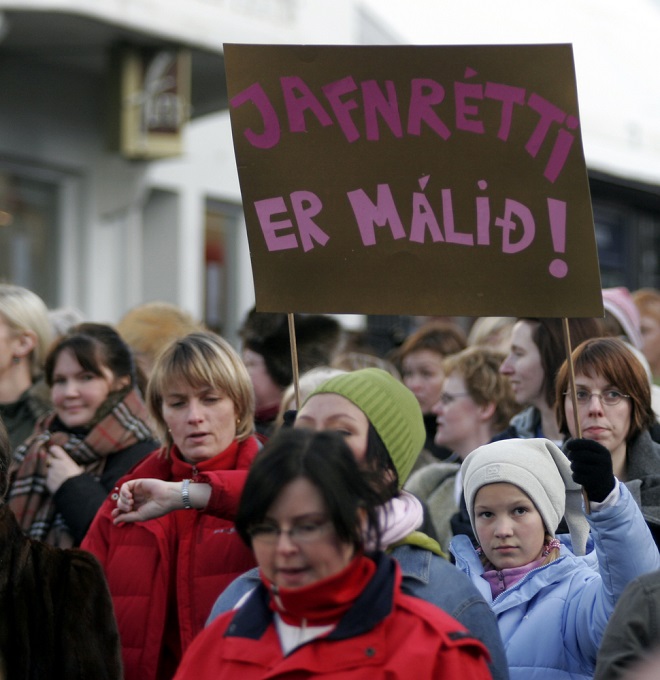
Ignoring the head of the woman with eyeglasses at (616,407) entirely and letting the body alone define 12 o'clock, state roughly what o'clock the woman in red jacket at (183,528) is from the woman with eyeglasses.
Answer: The woman in red jacket is roughly at 1 o'clock from the woman with eyeglasses.

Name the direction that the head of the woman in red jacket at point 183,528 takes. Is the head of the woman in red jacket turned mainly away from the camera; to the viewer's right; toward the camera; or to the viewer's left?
toward the camera

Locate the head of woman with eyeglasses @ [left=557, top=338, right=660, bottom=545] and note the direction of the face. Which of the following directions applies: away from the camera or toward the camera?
toward the camera

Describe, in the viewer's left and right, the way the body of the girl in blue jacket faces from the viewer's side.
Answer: facing the viewer and to the left of the viewer

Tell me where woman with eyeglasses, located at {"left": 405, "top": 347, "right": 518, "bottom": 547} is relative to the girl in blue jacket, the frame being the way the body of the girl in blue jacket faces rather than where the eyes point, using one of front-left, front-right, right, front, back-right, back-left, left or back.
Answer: back-right

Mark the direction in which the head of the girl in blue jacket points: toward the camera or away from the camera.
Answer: toward the camera

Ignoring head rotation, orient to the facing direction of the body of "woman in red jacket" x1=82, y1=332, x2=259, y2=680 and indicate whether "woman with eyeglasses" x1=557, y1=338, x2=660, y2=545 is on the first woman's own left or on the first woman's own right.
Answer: on the first woman's own left

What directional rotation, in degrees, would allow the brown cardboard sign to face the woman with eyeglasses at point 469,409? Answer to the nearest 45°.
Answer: approximately 180°

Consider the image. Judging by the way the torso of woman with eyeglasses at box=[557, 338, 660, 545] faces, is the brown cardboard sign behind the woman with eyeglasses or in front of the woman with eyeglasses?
in front

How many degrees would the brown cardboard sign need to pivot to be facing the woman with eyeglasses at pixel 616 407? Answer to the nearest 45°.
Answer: approximately 135° to its left

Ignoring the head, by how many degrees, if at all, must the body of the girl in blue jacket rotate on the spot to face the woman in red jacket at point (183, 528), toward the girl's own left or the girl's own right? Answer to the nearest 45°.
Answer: approximately 45° to the girl's own right

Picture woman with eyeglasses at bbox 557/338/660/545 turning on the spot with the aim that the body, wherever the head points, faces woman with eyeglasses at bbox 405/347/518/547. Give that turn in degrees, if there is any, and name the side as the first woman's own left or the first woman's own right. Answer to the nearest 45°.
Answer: approximately 90° to the first woman's own right

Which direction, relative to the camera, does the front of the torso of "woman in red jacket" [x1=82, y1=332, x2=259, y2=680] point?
toward the camera

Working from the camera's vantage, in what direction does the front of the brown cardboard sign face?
facing the viewer

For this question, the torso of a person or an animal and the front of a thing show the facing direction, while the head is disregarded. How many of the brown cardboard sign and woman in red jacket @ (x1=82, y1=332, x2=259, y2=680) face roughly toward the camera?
2
